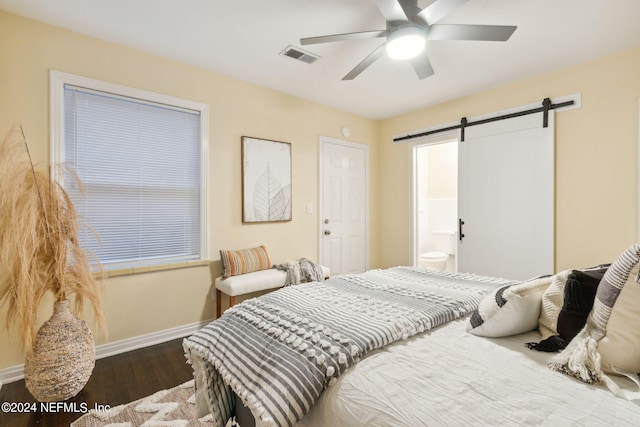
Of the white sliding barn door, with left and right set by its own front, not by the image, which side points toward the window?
front

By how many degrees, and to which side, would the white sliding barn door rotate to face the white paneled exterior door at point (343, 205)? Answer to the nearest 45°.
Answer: approximately 45° to its right

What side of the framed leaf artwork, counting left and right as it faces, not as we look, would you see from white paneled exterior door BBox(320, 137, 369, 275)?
left

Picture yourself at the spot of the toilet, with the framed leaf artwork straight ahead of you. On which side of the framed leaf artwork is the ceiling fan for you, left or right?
left

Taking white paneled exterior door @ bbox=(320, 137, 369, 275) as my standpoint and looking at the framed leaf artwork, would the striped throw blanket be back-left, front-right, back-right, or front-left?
front-left

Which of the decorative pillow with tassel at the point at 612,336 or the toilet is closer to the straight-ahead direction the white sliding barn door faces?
the decorative pillow with tassel

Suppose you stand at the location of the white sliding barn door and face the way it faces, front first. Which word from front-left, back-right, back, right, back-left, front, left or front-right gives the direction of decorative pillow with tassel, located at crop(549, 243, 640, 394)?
front-left

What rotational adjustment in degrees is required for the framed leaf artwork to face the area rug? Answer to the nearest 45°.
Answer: approximately 45° to its right

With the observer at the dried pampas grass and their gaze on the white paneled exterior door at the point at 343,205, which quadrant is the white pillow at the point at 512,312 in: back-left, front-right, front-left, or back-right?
front-right

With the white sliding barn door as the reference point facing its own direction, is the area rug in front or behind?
in front

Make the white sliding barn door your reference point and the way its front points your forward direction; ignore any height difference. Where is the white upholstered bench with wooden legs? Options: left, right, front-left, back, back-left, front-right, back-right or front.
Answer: front

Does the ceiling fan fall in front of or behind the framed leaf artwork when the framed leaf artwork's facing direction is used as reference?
in front

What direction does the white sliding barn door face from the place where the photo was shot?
facing the viewer and to the left of the viewer

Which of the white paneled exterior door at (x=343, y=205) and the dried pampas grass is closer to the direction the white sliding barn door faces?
the dried pampas grass

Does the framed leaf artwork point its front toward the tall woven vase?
no

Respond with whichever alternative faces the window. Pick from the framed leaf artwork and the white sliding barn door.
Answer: the white sliding barn door

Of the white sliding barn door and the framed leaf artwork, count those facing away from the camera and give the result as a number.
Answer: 0

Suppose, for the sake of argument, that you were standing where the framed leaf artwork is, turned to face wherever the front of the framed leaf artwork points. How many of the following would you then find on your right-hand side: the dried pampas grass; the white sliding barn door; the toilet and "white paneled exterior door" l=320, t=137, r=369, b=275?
1

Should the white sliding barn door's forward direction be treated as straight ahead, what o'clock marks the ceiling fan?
The ceiling fan is roughly at 11 o'clock from the white sliding barn door.

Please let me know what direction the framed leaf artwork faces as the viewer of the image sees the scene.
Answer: facing the viewer and to the right of the viewer

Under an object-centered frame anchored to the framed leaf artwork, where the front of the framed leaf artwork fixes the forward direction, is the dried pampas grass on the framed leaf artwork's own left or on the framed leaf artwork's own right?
on the framed leaf artwork's own right
